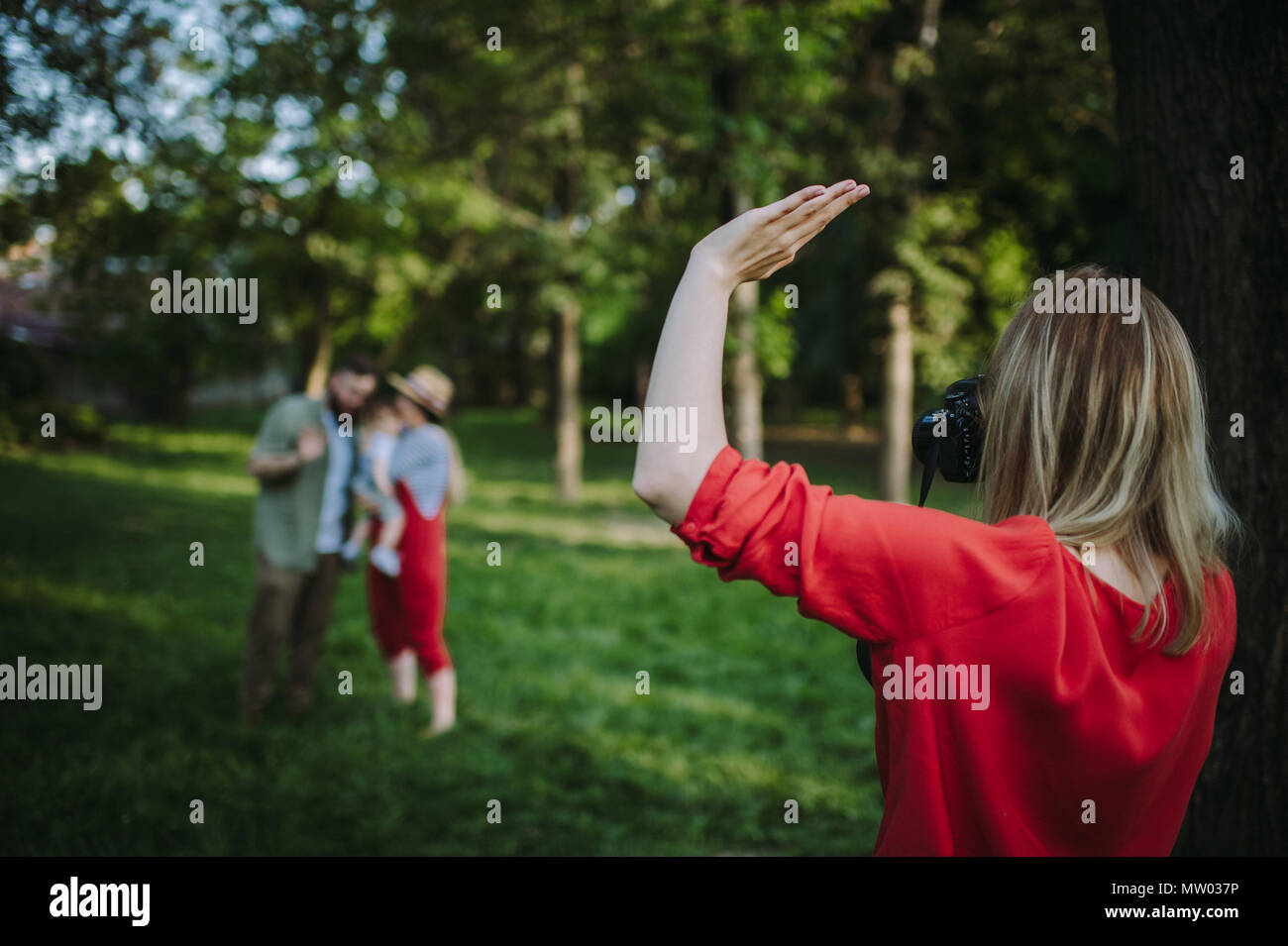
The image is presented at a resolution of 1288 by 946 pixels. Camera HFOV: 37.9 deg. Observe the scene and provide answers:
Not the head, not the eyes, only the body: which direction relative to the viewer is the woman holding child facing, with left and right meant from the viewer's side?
facing to the left of the viewer

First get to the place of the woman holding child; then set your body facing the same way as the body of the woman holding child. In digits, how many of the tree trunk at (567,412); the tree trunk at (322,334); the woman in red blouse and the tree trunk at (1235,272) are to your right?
2

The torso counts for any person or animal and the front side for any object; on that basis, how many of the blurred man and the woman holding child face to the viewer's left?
1

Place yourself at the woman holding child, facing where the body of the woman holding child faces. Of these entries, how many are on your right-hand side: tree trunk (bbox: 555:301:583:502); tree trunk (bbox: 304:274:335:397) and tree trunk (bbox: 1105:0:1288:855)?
2

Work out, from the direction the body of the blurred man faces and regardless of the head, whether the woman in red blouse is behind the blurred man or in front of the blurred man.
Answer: in front

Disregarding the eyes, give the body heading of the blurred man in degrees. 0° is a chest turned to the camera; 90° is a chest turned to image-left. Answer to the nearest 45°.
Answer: approximately 315°

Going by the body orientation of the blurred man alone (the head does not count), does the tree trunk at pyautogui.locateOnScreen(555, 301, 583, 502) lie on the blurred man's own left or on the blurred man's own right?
on the blurred man's own left

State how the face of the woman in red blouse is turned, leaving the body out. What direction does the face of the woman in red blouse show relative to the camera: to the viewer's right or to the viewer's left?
to the viewer's left

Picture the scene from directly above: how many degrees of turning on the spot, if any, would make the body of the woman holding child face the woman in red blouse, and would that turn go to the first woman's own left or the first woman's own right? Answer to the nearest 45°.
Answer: approximately 90° to the first woman's own left

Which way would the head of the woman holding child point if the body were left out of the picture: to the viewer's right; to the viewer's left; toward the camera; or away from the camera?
to the viewer's left
